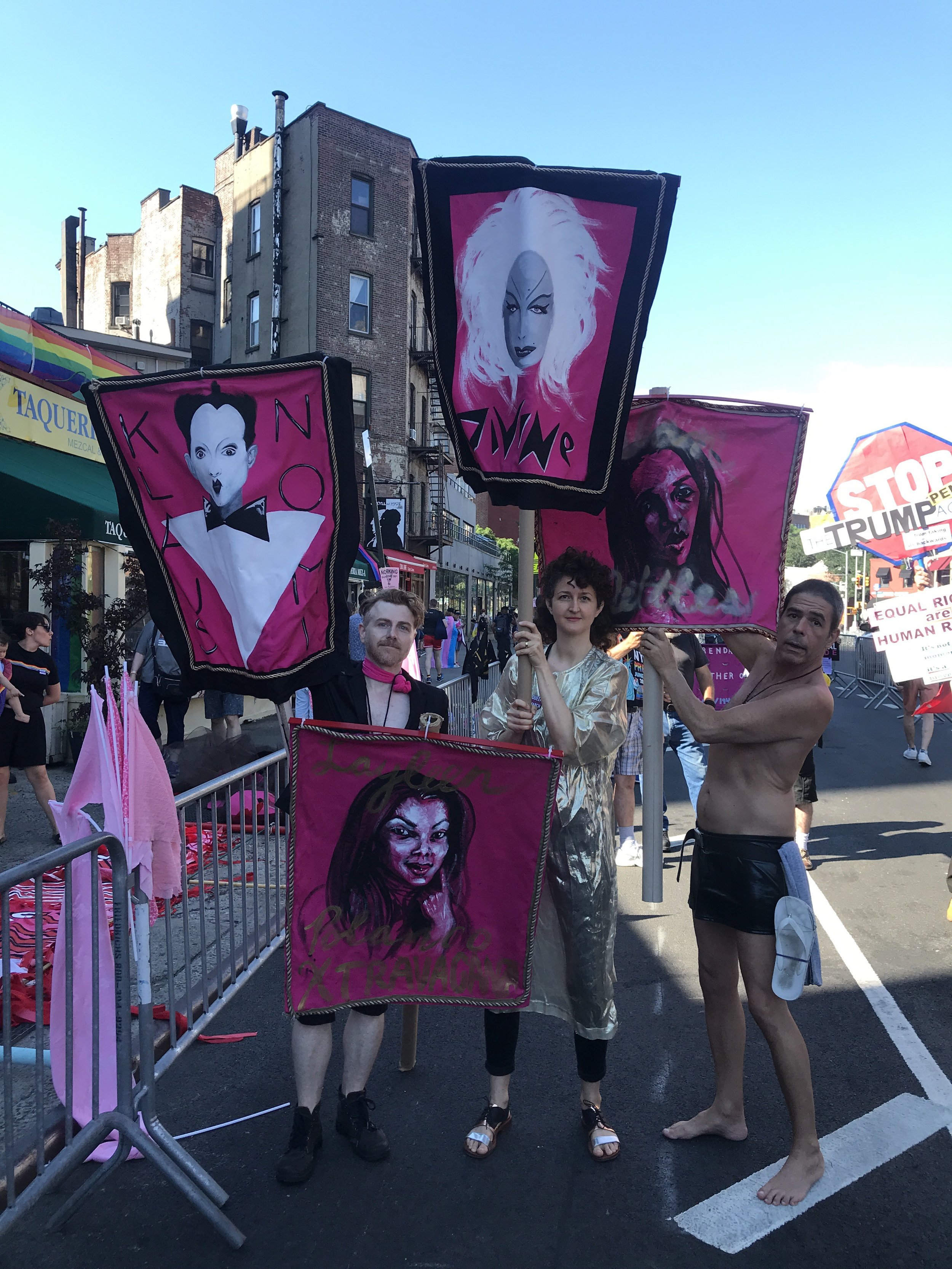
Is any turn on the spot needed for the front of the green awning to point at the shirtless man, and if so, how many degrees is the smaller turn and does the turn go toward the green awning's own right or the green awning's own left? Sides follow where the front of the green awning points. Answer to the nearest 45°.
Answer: approximately 45° to the green awning's own right

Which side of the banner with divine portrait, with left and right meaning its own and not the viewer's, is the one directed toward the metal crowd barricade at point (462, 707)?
back

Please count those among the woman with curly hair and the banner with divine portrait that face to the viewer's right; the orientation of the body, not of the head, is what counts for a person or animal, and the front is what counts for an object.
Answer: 0

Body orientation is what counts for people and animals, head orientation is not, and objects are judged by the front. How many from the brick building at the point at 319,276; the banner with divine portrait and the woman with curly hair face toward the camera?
2

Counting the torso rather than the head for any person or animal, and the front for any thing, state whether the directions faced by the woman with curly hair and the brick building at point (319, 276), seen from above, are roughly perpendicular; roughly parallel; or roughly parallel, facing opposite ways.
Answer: roughly perpendicular

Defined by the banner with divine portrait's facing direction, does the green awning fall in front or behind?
behind

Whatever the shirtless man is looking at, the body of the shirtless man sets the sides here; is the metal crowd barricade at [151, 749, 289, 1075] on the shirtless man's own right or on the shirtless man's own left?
on the shirtless man's own right

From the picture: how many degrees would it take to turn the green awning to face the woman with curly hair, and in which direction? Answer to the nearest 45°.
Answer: approximately 45° to its right

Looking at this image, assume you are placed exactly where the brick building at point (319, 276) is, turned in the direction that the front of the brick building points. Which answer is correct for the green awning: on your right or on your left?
on your right

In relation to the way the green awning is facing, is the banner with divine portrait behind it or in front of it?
in front

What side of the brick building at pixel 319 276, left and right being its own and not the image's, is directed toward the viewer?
right
